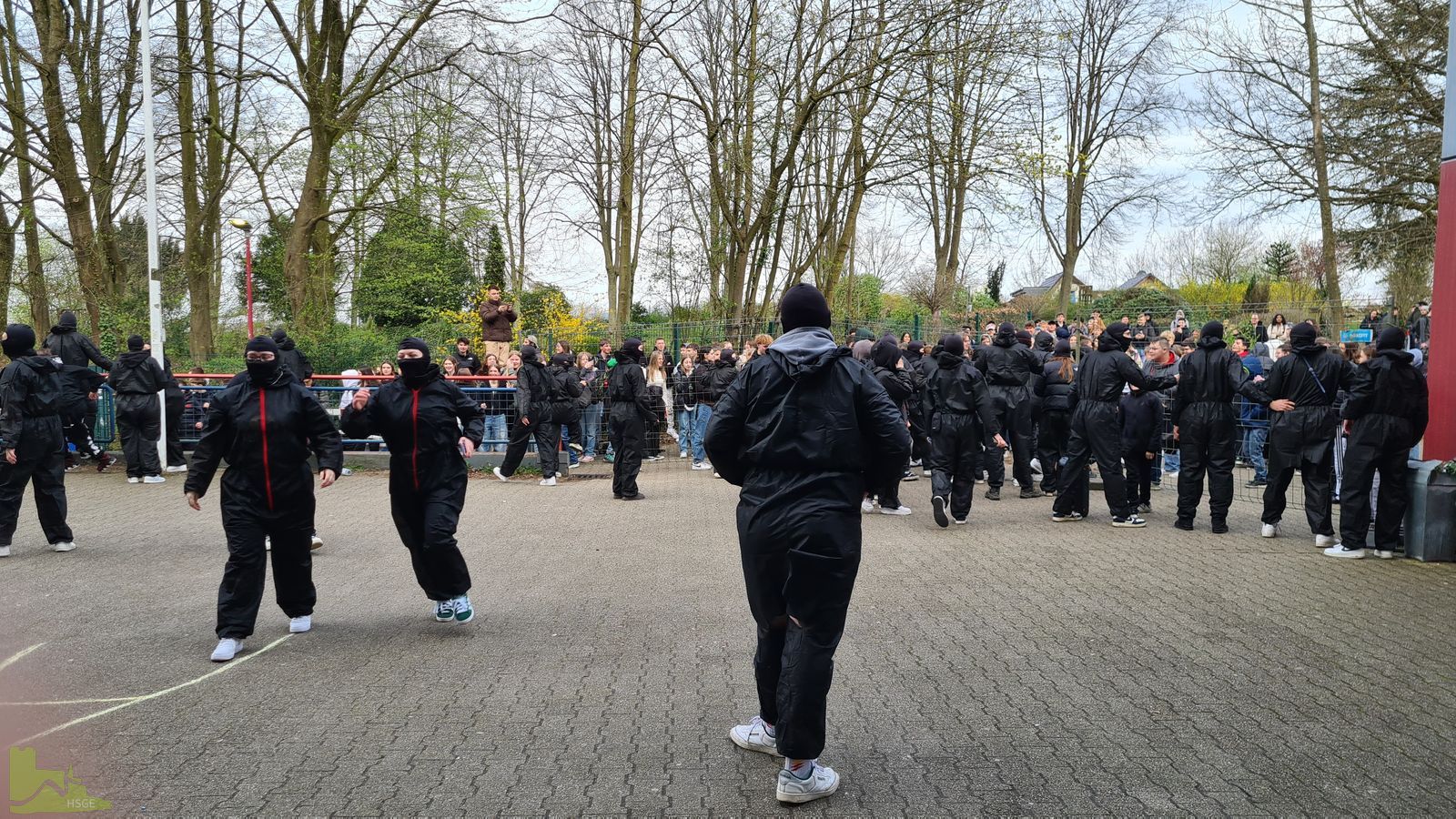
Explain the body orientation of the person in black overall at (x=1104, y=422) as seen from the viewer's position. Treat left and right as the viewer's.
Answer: facing away from the viewer and to the right of the viewer

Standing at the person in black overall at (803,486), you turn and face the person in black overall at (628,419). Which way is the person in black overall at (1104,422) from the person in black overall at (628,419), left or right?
right

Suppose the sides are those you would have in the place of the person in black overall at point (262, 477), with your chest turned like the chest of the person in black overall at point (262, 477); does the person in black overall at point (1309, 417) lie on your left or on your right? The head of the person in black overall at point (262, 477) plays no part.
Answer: on your left

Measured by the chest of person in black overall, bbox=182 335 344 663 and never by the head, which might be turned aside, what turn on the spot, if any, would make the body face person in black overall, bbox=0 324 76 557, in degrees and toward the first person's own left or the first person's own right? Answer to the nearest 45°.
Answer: approximately 135° to the first person's own right

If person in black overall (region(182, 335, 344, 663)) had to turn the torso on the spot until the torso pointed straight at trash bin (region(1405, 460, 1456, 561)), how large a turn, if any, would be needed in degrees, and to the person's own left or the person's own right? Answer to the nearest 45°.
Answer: approximately 90° to the person's own left

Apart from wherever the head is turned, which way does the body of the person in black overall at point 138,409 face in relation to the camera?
away from the camera

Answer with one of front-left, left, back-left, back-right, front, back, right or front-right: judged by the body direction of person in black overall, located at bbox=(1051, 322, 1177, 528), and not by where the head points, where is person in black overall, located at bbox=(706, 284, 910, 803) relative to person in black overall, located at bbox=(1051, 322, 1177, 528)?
back-right

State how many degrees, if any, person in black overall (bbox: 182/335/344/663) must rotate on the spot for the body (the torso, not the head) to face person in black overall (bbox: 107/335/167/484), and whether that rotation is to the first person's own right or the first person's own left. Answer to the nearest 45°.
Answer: approximately 180°

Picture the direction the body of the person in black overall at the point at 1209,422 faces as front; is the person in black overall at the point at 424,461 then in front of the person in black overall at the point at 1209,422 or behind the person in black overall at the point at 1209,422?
behind

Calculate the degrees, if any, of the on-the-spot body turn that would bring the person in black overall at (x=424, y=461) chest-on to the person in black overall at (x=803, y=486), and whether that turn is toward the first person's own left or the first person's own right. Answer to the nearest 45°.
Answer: approximately 45° to the first person's own left

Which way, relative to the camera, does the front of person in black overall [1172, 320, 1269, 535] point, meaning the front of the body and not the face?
away from the camera

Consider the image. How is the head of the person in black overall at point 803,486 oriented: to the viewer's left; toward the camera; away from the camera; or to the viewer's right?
away from the camera

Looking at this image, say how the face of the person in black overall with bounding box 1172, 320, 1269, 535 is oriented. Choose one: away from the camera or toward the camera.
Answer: away from the camera

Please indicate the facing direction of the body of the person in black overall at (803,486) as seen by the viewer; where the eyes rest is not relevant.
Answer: away from the camera

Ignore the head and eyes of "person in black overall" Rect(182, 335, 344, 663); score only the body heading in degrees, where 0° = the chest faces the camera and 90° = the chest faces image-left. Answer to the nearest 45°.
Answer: approximately 0°

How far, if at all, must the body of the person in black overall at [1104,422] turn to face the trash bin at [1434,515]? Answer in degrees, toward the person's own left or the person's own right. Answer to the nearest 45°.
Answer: approximately 90° to the person's own right
